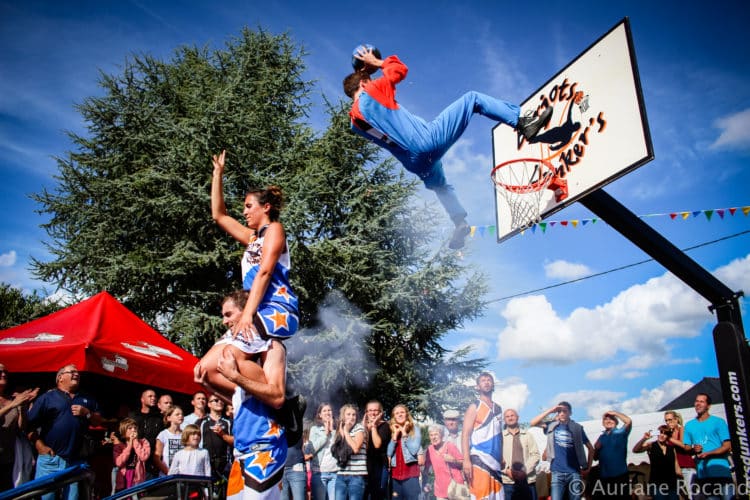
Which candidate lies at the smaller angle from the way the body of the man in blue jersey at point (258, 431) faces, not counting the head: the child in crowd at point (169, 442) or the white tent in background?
the child in crowd

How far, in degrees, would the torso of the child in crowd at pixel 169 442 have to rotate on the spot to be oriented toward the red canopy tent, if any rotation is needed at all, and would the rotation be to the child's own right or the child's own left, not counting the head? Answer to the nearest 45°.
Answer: approximately 180°

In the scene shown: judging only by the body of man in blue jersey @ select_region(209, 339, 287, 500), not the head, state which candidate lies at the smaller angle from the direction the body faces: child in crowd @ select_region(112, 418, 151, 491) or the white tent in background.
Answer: the child in crowd

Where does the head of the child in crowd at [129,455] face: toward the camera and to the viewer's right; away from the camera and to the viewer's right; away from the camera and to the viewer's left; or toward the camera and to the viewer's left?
toward the camera and to the viewer's right

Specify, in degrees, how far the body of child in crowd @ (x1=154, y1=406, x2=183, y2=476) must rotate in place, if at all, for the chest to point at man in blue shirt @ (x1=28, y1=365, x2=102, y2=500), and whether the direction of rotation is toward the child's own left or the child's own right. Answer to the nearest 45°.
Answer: approximately 90° to the child's own right

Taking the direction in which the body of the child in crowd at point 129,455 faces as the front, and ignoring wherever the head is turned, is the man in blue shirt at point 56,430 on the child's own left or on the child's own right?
on the child's own right

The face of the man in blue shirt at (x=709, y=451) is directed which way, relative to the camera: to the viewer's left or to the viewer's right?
to the viewer's left
